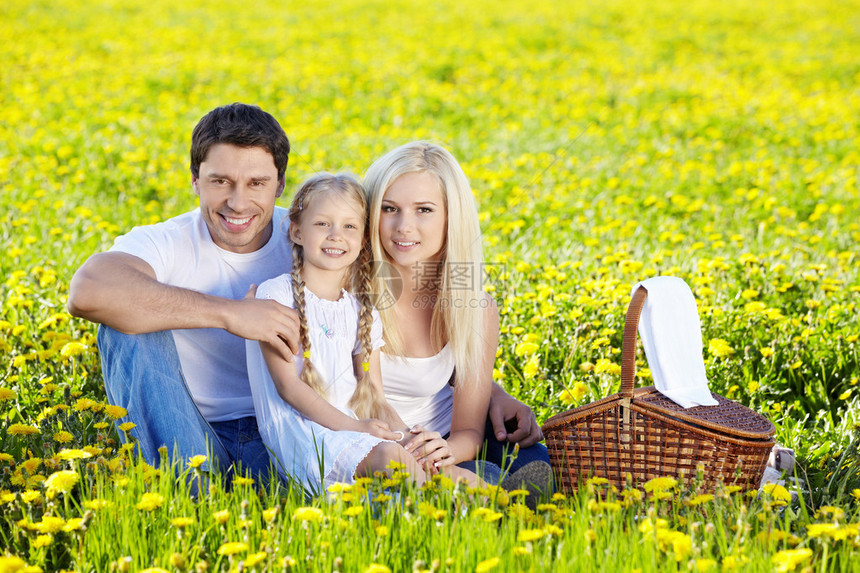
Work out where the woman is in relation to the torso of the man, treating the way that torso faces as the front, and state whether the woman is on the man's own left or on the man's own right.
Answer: on the man's own left

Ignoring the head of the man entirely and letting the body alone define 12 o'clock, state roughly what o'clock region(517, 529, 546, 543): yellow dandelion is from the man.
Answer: The yellow dandelion is roughly at 11 o'clock from the man.

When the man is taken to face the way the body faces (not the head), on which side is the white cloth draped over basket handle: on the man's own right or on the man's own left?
on the man's own left

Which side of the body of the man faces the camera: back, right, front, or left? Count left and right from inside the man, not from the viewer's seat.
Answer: front

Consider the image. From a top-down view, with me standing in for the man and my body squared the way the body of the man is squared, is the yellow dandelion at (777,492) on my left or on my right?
on my left

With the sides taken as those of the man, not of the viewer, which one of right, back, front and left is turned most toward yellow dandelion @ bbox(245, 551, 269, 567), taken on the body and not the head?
front

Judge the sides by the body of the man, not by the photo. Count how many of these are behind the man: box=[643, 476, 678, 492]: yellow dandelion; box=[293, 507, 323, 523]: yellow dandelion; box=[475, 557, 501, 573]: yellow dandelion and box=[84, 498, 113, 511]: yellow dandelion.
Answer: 0

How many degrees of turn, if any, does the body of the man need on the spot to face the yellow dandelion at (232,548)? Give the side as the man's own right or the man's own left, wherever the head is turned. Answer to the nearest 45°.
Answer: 0° — they already face it

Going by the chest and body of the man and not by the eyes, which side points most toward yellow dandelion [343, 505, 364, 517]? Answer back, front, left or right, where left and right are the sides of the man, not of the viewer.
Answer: front

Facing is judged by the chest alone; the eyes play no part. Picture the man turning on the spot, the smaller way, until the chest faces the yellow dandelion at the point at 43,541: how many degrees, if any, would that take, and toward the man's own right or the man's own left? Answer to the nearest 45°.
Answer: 0° — they already face it

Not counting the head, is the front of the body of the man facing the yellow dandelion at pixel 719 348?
no

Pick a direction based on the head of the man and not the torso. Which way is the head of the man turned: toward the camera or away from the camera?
toward the camera

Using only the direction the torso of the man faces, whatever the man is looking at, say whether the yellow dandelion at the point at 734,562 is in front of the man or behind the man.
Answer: in front

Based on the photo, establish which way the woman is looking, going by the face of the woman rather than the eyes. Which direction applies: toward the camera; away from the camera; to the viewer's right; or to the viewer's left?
toward the camera

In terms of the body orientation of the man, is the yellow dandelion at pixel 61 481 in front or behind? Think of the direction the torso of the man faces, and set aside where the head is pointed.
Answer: in front

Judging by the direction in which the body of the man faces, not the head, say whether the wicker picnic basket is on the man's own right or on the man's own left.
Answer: on the man's own left
